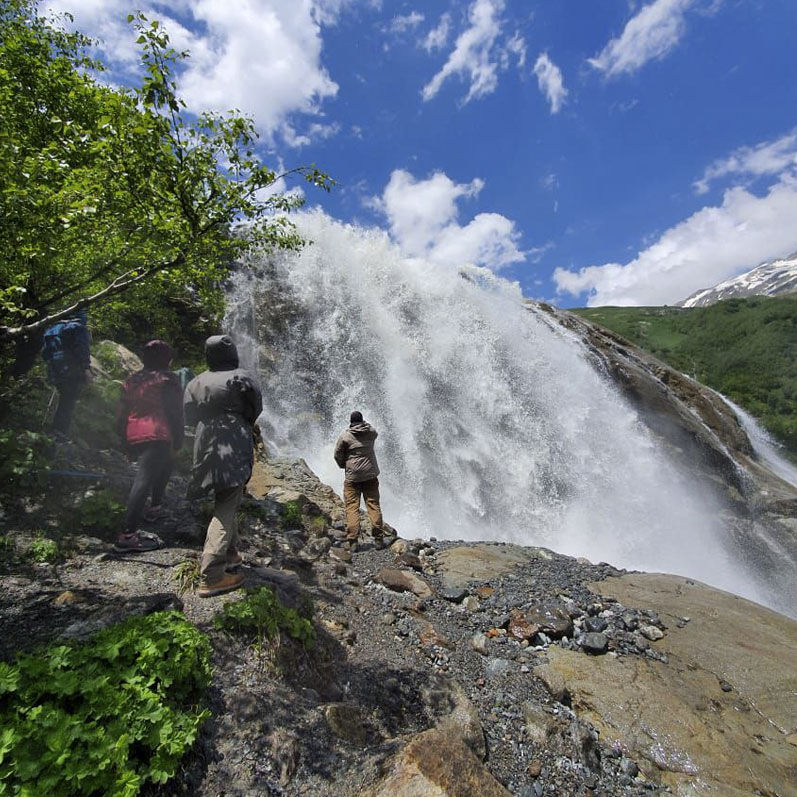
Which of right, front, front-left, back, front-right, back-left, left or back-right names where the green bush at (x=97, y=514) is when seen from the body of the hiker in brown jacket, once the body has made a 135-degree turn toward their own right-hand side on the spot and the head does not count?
right

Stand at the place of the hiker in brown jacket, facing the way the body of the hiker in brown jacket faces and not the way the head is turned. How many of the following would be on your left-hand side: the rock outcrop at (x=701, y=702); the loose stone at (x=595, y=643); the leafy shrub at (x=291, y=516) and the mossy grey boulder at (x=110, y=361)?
2

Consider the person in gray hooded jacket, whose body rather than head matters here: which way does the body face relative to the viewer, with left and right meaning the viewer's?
facing away from the viewer and to the right of the viewer

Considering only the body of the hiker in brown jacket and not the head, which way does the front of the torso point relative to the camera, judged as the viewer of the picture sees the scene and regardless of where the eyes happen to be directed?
away from the camera

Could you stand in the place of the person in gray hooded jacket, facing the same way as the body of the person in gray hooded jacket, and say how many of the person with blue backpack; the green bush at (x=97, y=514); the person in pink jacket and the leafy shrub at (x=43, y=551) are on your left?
4

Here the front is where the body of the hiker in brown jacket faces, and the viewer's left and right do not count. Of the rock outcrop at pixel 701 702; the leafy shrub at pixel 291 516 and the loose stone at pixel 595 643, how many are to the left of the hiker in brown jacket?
1

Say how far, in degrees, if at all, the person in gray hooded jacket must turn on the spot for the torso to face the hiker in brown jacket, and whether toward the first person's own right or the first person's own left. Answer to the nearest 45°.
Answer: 0° — they already face them

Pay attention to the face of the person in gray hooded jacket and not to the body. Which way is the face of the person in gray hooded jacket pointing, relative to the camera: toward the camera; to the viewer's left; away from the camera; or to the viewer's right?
away from the camera

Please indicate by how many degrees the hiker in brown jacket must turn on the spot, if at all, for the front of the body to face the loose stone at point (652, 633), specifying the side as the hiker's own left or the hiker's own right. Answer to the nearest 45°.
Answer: approximately 135° to the hiker's own right

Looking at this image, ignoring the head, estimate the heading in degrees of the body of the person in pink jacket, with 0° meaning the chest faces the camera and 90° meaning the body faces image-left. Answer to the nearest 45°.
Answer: approximately 225°

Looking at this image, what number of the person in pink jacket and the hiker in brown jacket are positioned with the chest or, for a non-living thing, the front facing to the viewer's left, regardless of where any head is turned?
0

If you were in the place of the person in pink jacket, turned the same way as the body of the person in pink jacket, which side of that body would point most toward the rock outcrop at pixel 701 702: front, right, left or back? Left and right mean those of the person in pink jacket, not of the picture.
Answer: right

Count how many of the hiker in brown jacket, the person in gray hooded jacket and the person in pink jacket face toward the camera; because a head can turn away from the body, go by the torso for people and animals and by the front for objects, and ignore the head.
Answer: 0
